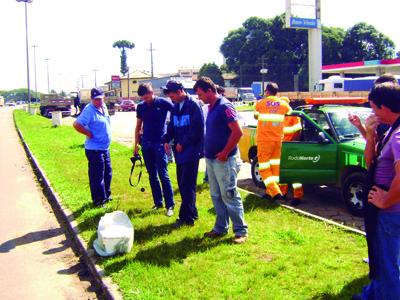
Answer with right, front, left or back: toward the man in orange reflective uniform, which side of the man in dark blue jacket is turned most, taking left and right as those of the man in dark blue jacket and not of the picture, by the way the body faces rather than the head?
back

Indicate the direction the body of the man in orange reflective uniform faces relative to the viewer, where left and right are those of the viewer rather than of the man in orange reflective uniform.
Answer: facing away from the viewer

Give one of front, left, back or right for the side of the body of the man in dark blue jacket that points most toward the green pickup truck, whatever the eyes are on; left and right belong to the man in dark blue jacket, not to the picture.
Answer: back

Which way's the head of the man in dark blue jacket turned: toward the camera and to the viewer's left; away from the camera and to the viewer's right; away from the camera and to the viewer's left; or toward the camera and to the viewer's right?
toward the camera and to the viewer's left

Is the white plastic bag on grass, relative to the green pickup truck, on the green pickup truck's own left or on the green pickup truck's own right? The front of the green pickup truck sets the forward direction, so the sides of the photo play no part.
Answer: on the green pickup truck's own right

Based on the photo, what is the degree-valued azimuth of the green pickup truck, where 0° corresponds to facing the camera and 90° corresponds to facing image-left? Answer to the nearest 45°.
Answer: approximately 315°

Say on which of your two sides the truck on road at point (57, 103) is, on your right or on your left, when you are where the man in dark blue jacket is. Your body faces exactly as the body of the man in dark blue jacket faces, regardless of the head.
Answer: on your right

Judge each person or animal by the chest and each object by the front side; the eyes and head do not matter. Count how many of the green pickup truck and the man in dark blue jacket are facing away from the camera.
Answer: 0

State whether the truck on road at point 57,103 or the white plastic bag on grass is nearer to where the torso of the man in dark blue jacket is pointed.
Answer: the white plastic bag on grass
